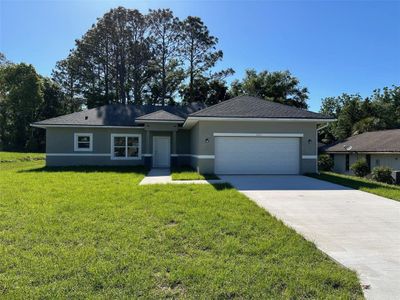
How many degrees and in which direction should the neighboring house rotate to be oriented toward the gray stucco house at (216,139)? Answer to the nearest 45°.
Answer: approximately 45° to its right

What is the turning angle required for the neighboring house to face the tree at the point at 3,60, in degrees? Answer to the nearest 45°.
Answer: approximately 90° to its right

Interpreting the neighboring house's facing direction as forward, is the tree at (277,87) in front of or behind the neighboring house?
behind

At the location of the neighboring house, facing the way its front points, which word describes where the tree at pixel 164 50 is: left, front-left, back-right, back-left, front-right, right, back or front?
right

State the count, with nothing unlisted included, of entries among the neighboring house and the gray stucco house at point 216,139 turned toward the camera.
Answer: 2

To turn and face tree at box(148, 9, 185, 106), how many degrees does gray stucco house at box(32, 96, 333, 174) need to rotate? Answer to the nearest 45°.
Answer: approximately 180°

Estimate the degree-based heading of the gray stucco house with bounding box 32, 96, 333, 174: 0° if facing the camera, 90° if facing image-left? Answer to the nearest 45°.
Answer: approximately 0°

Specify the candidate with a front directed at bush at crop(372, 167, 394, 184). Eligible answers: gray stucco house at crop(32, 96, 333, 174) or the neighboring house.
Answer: the neighboring house

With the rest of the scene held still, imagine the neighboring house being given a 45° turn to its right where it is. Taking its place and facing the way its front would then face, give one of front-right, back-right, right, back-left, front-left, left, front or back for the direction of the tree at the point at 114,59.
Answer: front-right

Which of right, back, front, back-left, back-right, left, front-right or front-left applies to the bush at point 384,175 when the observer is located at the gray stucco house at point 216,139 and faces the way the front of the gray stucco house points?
left

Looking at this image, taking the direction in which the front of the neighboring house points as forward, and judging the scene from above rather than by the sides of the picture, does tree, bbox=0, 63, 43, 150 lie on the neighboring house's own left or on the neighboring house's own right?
on the neighboring house's own right
